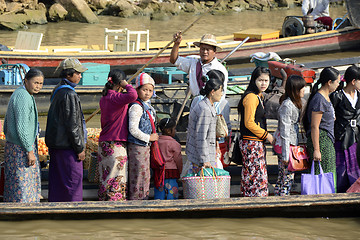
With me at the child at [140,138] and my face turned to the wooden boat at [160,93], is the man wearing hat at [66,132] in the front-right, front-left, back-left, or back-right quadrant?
back-left

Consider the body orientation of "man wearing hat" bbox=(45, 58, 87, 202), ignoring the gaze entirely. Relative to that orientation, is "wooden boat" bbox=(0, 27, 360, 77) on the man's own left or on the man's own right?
on the man's own left

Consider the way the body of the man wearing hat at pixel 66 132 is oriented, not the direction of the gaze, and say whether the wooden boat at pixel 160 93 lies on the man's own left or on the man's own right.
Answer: on the man's own left
